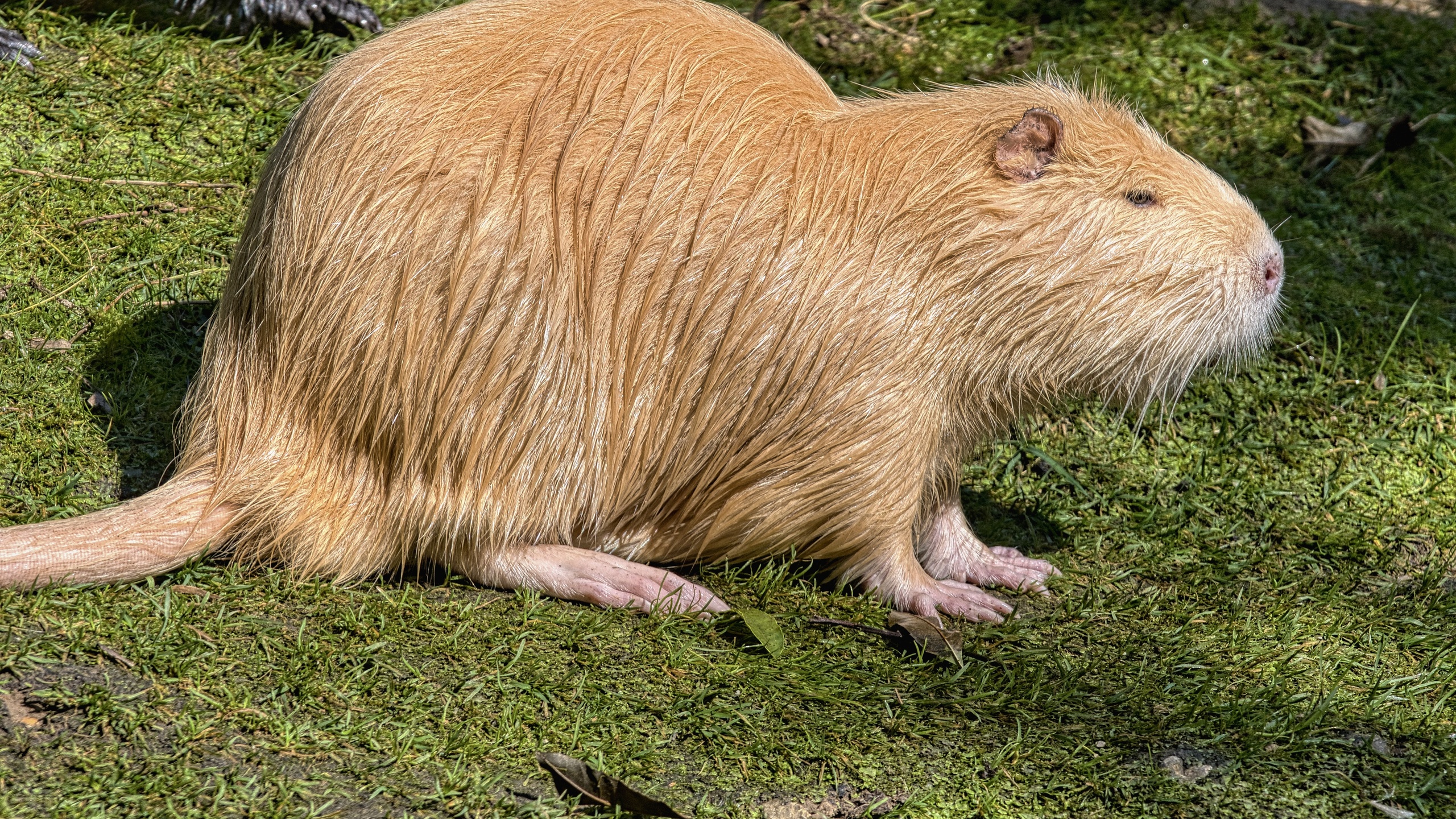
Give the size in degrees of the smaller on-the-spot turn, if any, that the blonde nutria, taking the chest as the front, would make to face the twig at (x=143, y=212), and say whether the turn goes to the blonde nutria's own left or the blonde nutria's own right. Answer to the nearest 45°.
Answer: approximately 135° to the blonde nutria's own left

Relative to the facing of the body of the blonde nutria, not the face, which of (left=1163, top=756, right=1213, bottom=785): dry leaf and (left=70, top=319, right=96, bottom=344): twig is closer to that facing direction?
the dry leaf

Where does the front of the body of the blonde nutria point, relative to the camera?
to the viewer's right

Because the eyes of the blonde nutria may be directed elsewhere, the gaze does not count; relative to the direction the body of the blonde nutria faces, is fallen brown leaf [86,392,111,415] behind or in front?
behind

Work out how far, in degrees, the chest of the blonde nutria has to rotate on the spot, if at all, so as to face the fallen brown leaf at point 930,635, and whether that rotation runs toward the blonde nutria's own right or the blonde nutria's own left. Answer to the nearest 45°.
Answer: approximately 45° to the blonde nutria's own right

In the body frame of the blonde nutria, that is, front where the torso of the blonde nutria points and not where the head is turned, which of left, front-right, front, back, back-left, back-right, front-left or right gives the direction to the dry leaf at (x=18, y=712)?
back-right

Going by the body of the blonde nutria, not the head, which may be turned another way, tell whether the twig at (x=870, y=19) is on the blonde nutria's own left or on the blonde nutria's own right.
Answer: on the blonde nutria's own left
